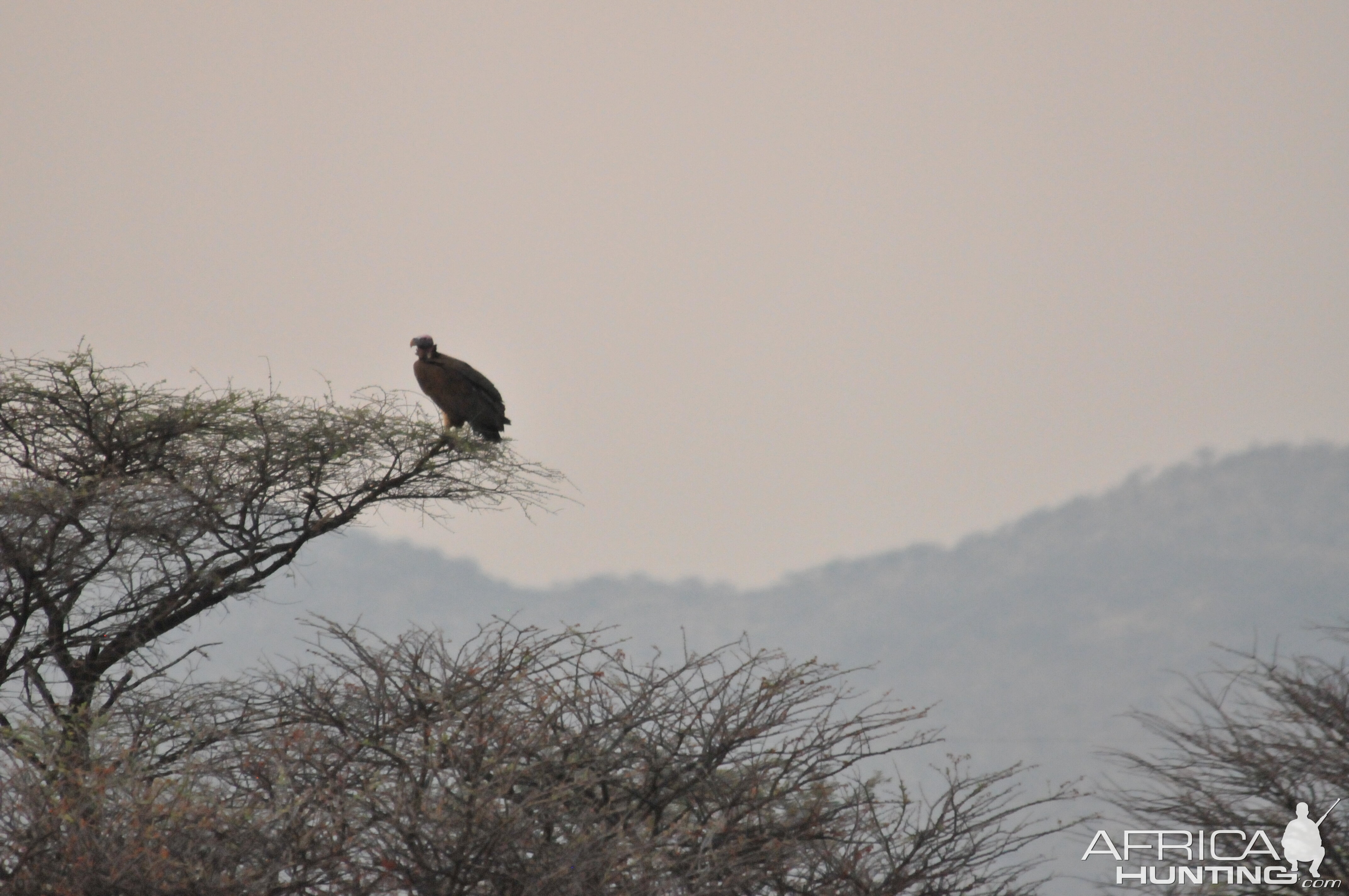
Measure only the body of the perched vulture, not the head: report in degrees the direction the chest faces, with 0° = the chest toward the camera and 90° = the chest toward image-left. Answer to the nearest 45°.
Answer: approximately 90°
